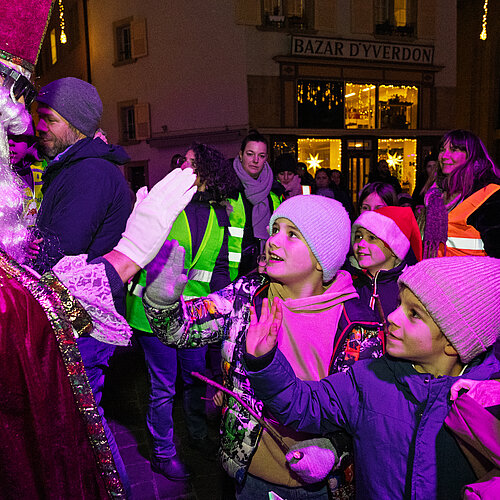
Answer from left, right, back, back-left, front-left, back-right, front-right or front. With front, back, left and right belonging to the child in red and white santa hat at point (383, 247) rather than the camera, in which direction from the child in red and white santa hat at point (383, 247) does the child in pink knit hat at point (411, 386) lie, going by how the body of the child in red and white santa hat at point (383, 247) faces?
front-left

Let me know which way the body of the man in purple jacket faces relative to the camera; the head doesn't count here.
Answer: to the viewer's left

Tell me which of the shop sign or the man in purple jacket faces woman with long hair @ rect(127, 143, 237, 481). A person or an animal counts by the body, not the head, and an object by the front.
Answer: the shop sign

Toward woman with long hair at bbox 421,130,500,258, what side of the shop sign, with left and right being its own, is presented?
front

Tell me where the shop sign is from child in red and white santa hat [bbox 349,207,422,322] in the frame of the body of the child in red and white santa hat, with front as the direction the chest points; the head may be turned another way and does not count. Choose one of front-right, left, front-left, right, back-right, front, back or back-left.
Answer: back-right

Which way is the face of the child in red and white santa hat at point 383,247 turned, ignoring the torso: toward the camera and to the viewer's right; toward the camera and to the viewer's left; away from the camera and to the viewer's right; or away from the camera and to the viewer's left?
toward the camera and to the viewer's left

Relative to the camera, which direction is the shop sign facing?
toward the camera

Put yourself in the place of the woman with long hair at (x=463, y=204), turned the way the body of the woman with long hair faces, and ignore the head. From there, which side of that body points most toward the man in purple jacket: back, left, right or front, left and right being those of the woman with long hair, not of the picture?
front

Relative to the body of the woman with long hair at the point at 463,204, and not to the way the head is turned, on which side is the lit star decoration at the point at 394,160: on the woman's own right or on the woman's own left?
on the woman's own right

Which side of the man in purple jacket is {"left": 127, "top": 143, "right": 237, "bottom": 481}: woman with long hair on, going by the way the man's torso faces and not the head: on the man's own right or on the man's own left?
on the man's own right

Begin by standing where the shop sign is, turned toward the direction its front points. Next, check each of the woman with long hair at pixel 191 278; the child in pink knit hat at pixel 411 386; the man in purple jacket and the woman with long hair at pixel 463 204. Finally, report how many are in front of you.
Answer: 4

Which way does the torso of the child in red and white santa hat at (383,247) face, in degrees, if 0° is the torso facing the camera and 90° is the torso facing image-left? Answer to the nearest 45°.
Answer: approximately 45°

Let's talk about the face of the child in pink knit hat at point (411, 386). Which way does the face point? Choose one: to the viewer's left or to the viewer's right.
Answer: to the viewer's left

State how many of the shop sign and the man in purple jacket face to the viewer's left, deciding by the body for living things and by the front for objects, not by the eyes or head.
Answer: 1
